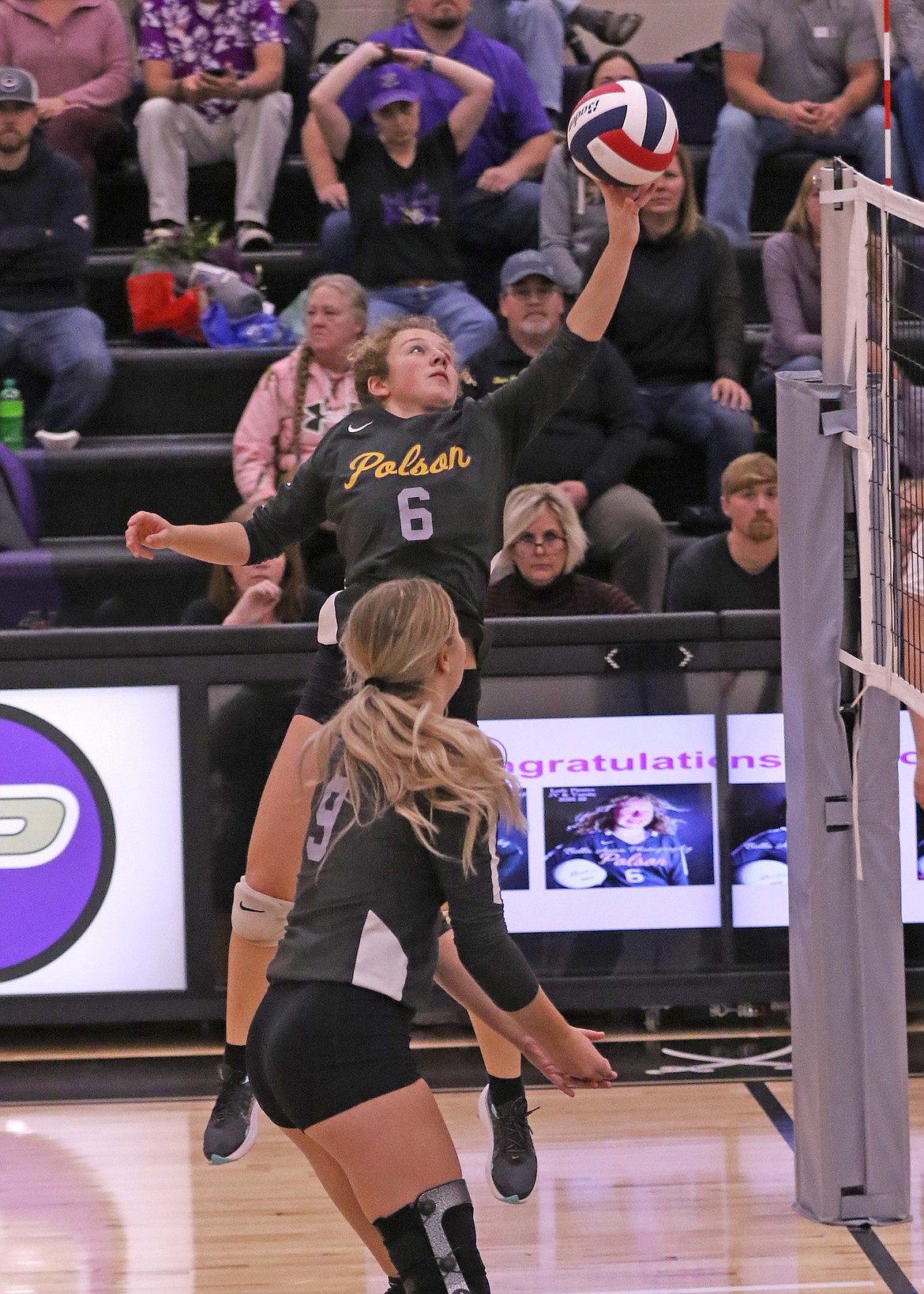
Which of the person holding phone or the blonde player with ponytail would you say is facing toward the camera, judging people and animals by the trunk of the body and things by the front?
the person holding phone

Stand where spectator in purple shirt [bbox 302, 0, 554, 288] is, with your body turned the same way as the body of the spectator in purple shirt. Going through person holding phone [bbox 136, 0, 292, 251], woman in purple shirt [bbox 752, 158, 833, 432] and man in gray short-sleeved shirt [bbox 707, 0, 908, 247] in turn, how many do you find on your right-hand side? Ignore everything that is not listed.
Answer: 1

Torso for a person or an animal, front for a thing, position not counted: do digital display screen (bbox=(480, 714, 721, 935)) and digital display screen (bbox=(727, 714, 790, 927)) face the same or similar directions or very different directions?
same or similar directions

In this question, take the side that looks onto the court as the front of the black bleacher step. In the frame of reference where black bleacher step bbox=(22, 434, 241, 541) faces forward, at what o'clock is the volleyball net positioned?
The volleyball net is roughly at 11 o'clock from the black bleacher step.

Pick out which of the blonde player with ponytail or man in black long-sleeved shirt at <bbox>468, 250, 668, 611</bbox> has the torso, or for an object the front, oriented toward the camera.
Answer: the man in black long-sleeved shirt

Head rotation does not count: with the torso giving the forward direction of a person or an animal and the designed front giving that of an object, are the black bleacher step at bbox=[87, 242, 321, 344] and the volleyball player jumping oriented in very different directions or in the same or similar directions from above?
same or similar directions

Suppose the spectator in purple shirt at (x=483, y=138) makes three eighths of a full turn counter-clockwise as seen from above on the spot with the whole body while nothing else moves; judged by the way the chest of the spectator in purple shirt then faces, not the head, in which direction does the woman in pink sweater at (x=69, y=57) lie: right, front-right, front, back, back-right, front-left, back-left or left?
back-left

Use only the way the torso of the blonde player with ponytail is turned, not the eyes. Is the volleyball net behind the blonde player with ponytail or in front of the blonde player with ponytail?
in front

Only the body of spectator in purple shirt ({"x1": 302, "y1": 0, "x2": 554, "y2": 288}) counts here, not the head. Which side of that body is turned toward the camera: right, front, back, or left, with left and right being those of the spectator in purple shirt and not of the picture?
front

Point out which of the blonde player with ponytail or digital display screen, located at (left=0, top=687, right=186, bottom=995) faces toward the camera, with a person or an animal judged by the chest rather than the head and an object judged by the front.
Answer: the digital display screen

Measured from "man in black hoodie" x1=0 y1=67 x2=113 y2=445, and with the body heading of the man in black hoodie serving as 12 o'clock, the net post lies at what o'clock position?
The net post is roughly at 11 o'clock from the man in black hoodie.

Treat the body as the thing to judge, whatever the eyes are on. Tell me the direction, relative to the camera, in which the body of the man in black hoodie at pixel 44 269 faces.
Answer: toward the camera

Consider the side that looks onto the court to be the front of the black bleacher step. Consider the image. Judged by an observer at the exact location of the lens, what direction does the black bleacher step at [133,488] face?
facing the viewer

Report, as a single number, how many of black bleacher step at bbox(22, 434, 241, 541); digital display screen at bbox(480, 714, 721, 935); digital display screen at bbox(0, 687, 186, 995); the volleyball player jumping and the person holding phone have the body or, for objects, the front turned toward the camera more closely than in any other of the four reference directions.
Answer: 5

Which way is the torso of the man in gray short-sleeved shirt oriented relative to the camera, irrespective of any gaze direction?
toward the camera
